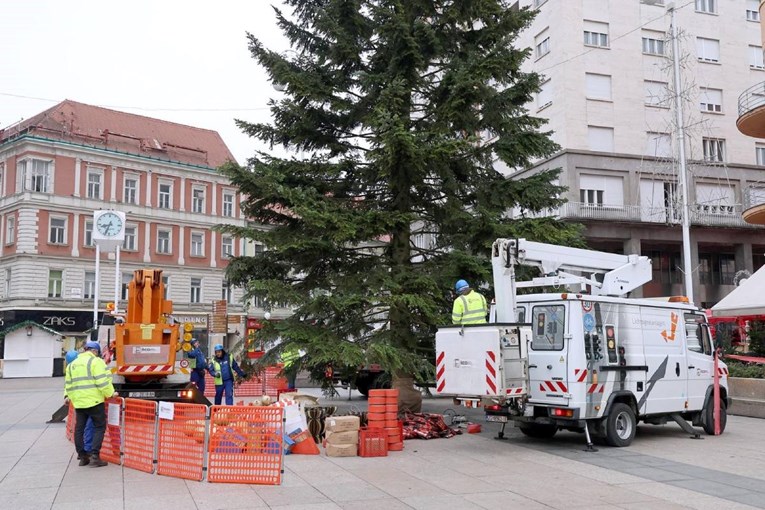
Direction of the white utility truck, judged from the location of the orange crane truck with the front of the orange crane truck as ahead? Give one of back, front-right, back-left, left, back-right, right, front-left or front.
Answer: back-right

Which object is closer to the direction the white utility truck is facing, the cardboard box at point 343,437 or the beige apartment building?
the beige apartment building

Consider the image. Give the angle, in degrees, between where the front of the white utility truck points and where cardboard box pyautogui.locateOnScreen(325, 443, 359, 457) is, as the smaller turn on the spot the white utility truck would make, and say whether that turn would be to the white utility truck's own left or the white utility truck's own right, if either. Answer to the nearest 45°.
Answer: approximately 180°

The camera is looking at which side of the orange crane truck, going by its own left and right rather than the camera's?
back

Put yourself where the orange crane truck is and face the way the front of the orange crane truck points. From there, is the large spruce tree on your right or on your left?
on your right

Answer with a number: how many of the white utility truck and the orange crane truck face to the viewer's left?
0

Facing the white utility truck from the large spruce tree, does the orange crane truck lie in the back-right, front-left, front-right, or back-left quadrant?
back-right

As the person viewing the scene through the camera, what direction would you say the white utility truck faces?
facing away from the viewer and to the right of the viewer

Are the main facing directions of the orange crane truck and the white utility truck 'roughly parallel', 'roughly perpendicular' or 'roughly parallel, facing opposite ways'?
roughly perpendicular
